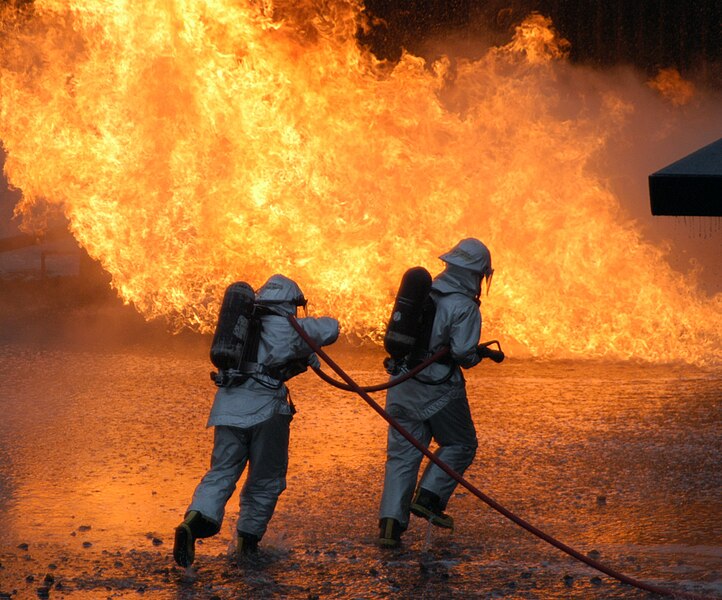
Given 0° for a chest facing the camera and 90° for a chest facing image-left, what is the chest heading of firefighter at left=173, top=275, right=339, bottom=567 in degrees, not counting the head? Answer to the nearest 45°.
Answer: approximately 225°

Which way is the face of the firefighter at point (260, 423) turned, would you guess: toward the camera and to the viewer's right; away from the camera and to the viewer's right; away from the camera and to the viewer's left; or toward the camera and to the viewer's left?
away from the camera and to the viewer's right

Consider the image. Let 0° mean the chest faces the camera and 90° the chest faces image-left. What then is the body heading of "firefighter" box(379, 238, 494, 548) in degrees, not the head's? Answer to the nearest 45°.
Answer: approximately 225°

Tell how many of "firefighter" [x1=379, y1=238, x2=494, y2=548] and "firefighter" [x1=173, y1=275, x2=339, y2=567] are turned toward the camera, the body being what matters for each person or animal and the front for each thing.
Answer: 0

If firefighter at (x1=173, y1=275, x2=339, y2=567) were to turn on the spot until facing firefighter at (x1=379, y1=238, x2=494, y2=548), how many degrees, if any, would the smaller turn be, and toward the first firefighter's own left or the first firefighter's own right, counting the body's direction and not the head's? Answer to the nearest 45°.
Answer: approximately 45° to the first firefighter's own right

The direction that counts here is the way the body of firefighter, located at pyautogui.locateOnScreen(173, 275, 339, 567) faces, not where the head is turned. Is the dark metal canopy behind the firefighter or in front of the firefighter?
in front

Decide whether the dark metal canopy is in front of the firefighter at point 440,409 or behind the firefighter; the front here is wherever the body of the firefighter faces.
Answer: in front
